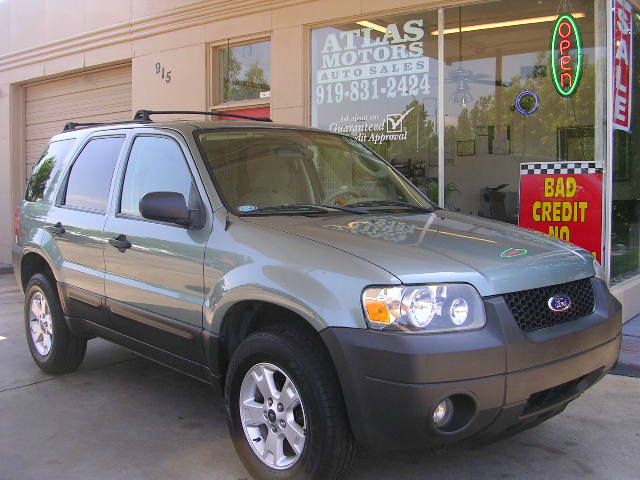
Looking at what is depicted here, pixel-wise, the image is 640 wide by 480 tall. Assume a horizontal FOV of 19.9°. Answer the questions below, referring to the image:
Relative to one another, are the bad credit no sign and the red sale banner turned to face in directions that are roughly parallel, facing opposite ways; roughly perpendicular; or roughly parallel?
roughly parallel

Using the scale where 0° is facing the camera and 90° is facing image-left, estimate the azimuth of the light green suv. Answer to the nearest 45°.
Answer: approximately 315°

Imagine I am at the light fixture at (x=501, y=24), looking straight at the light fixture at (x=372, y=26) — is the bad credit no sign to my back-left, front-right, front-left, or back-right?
back-left

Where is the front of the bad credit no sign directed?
toward the camera

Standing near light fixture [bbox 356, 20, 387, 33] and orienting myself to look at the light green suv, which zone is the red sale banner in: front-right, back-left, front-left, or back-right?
front-left

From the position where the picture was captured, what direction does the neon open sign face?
facing the viewer

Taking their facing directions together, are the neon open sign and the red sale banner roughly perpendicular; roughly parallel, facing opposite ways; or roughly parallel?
roughly parallel

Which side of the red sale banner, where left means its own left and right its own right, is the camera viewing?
front

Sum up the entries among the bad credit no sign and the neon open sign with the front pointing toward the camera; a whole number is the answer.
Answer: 2
